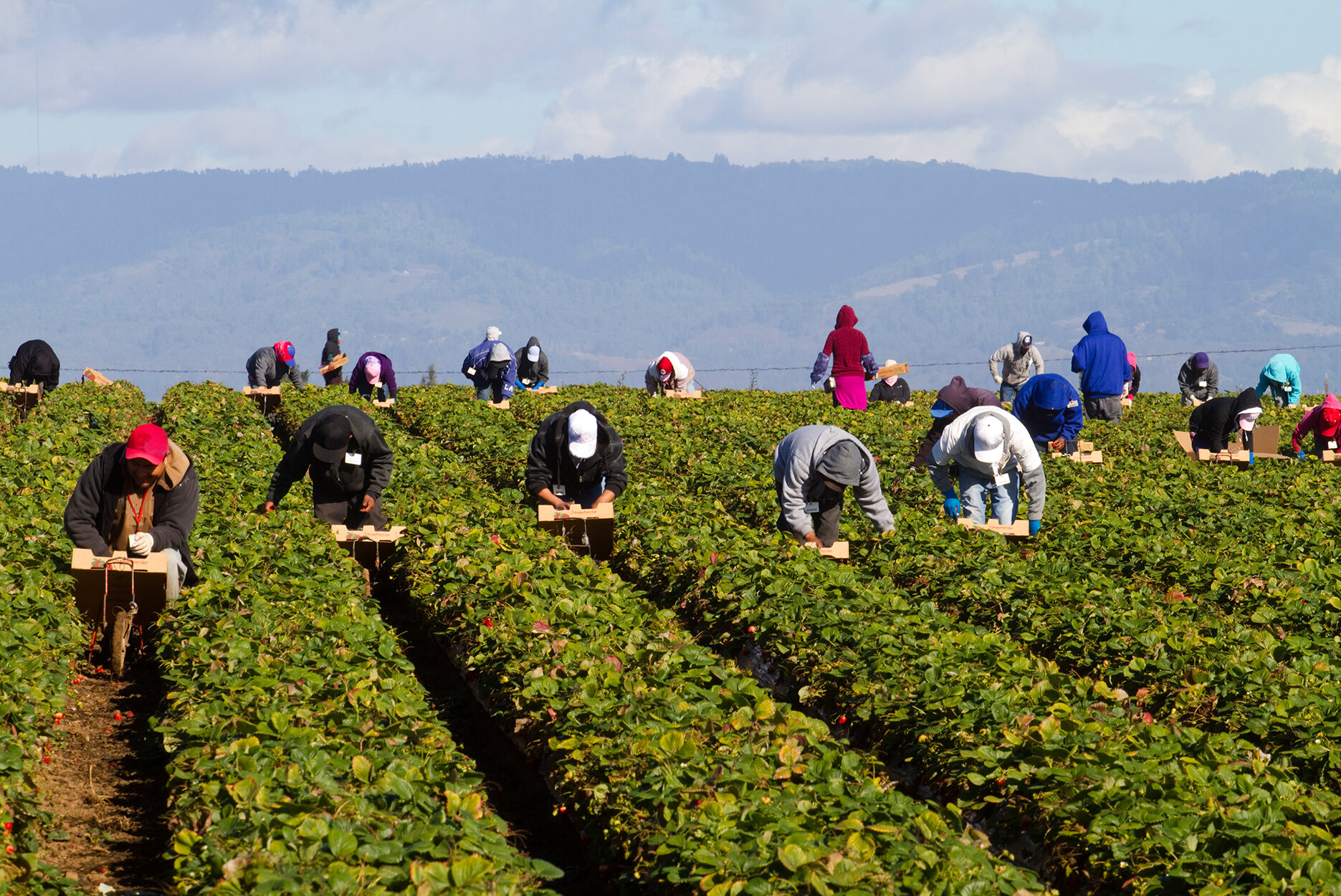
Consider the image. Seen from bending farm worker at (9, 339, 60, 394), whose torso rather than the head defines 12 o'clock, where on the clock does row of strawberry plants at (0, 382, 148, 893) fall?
The row of strawberry plants is roughly at 12 o'clock from the bending farm worker.

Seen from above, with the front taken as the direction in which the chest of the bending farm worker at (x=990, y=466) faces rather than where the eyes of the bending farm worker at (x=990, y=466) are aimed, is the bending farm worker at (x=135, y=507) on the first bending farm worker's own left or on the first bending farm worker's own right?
on the first bending farm worker's own right

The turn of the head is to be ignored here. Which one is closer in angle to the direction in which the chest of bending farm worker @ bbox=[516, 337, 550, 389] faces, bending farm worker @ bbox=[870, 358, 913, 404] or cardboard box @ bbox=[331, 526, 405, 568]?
the cardboard box

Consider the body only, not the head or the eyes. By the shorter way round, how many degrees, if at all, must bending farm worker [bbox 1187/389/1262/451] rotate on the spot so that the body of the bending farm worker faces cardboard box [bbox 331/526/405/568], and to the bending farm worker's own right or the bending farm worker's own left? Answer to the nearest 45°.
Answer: approximately 90° to the bending farm worker's own right

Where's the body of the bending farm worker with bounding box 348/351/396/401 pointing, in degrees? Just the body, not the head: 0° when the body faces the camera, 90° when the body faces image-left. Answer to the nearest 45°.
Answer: approximately 0°
